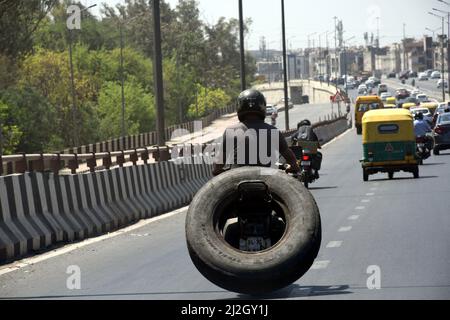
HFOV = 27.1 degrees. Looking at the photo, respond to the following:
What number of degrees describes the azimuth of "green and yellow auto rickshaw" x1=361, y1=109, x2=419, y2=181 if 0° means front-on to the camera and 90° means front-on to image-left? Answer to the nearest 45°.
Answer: approximately 180°

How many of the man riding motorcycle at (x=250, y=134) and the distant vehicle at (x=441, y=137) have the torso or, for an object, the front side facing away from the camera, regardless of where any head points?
2

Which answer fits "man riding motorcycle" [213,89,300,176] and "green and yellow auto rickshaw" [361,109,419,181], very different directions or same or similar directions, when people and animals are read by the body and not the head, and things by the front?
same or similar directions

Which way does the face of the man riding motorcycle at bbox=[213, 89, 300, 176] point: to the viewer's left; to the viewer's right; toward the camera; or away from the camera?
away from the camera

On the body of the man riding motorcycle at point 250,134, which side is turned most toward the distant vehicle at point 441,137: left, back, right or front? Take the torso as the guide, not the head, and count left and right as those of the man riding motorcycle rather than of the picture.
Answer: front

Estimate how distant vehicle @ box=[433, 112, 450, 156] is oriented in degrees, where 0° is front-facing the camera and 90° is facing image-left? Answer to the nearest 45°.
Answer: approximately 180°

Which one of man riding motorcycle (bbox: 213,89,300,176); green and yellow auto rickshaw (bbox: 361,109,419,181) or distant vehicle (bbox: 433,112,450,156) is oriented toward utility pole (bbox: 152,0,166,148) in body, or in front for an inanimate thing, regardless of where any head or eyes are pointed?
the man riding motorcycle

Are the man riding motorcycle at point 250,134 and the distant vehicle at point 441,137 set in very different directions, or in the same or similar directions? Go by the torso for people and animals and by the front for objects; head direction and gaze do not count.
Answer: same or similar directions

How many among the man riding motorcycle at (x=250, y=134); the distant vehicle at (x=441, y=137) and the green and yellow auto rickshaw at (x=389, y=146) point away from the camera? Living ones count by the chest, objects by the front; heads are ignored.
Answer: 3

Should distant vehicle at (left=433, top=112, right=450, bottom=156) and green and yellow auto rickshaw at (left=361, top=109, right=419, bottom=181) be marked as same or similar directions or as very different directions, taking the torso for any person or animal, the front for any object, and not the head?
same or similar directions

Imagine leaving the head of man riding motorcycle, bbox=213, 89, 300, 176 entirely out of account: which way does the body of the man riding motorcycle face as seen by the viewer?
away from the camera

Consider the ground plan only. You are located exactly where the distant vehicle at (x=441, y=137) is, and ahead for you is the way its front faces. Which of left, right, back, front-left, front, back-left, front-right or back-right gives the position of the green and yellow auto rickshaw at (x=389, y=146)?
back

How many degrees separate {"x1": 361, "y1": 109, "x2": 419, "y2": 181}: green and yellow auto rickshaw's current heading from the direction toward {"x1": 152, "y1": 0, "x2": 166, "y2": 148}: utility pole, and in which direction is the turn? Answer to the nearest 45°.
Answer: approximately 90° to its left
